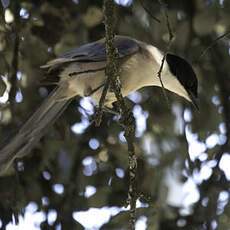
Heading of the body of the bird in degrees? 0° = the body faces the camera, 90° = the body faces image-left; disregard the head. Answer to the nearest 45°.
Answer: approximately 270°

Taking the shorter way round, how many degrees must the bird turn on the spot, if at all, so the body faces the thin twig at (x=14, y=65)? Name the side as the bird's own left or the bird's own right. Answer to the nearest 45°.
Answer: approximately 135° to the bird's own left
